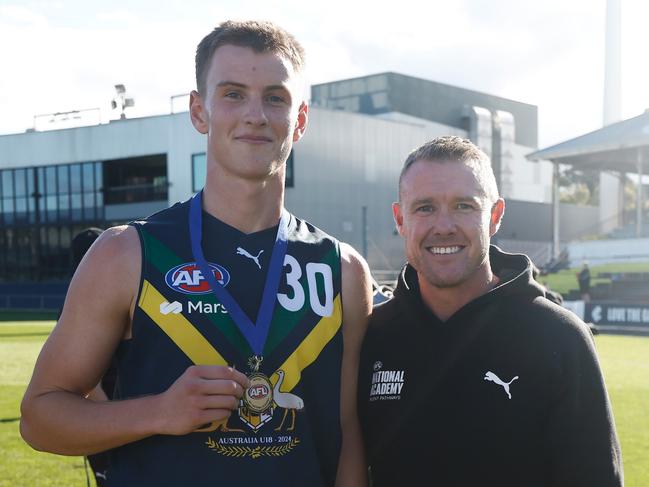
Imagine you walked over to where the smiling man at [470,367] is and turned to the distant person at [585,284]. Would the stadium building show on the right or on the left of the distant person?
left

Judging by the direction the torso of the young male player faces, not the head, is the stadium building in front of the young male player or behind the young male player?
behind

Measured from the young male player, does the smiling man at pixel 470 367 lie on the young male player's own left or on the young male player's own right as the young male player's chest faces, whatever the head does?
on the young male player's own left

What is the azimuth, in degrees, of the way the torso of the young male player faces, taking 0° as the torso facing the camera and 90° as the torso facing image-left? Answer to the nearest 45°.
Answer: approximately 0°
